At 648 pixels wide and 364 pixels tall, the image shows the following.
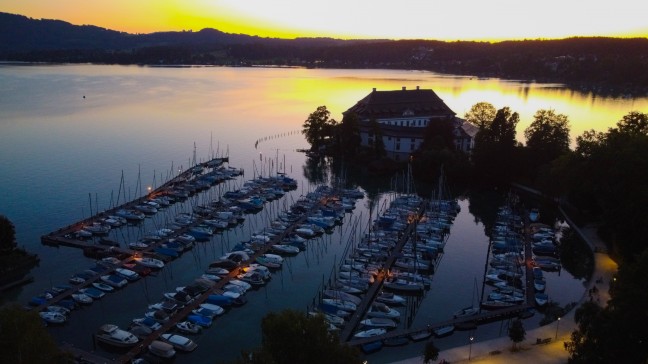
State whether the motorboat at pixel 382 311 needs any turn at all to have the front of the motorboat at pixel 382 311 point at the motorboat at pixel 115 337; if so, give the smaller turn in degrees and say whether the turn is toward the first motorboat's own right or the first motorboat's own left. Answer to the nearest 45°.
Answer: approximately 180°

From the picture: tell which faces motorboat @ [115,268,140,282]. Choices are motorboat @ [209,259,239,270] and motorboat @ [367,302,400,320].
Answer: motorboat @ [209,259,239,270]

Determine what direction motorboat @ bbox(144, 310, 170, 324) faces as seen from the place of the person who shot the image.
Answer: facing to the left of the viewer

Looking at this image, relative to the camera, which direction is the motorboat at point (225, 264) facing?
to the viewer's left

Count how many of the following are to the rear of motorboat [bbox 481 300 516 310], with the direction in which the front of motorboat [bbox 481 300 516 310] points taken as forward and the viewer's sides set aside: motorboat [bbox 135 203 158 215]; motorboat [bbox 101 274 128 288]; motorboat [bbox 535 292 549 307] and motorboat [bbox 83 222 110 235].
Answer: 3

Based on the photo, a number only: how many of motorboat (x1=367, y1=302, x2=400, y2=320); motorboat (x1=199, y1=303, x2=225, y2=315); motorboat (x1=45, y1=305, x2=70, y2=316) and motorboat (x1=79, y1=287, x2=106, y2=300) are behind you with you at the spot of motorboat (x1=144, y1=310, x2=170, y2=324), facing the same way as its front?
2

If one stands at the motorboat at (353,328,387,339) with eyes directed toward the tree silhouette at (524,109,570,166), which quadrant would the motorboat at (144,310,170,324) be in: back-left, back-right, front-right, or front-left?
back-left
